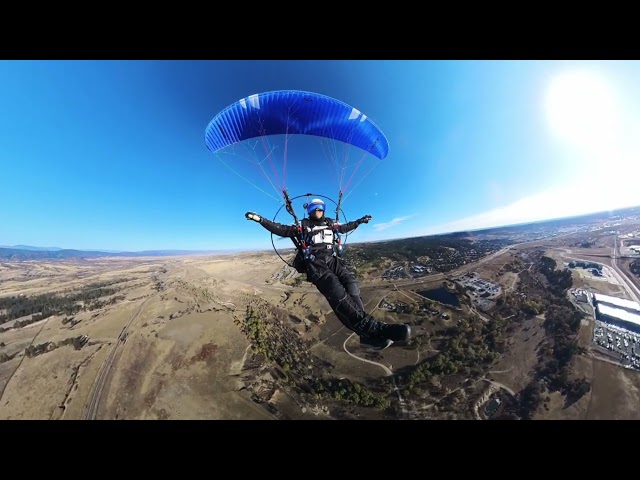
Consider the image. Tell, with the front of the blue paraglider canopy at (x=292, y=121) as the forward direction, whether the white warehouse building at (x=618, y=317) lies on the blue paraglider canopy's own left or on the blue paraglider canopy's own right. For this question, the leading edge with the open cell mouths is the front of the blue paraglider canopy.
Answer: on the blue paraglider canopy's own left

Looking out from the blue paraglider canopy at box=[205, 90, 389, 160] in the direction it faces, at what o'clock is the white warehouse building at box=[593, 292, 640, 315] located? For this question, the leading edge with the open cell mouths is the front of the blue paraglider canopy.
The white warehouse building is roughly at 8 o'clock from the blue paraglider canopy.

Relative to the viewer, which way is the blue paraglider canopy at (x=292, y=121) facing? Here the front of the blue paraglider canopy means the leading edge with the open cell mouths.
toward the camera
